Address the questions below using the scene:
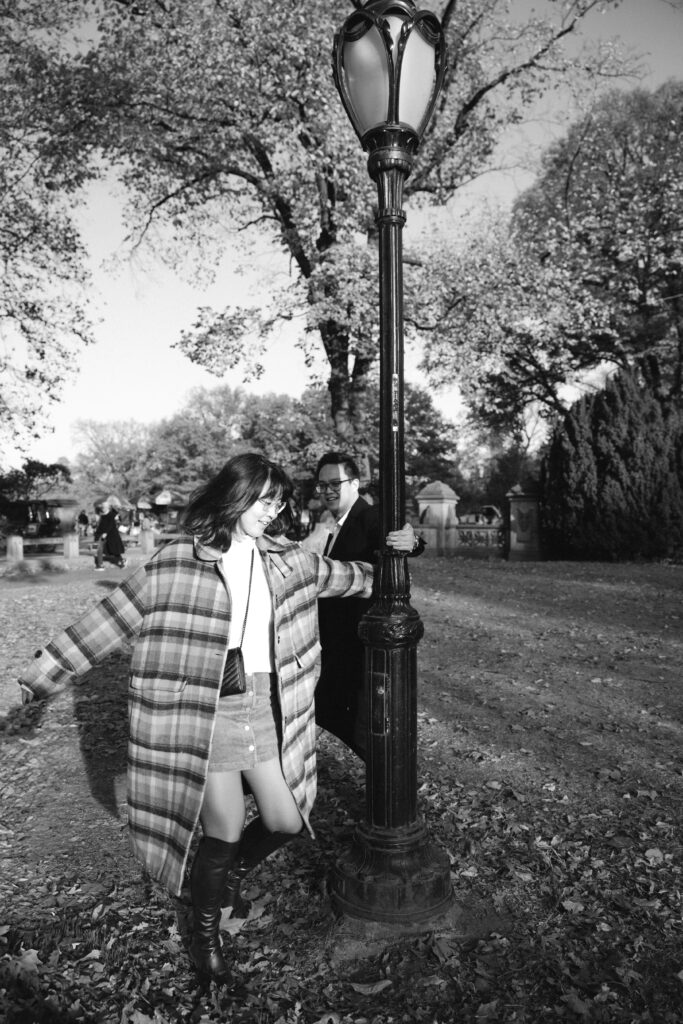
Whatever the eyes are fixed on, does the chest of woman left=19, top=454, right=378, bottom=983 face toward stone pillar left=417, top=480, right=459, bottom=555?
no

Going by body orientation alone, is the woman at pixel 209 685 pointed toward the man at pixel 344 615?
no

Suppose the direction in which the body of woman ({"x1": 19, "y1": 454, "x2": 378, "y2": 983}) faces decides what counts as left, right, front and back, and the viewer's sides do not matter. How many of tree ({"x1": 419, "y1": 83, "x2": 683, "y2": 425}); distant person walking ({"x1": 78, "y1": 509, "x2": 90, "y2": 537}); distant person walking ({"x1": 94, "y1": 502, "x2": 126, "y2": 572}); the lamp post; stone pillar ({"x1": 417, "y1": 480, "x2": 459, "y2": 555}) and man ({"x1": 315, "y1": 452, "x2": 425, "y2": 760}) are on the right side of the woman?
0

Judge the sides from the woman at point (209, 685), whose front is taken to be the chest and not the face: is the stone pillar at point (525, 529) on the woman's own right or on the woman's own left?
on the woman's own left

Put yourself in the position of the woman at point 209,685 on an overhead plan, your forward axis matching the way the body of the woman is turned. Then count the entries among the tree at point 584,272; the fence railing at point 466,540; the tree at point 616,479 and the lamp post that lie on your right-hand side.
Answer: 0

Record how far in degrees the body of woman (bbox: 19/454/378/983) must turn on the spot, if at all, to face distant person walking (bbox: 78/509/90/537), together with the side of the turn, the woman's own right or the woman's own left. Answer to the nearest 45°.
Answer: approximately 135° to the woman's own left

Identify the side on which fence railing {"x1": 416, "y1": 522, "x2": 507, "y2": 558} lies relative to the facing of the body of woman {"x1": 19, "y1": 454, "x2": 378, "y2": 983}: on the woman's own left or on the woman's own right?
on the woman's own left

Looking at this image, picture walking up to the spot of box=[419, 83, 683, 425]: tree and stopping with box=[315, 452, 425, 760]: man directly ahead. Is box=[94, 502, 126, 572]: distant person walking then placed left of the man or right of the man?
right

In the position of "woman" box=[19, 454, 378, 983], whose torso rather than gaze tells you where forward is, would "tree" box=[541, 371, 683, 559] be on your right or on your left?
on your left

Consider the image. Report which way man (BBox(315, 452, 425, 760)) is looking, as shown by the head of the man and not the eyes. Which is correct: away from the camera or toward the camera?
toward the camera

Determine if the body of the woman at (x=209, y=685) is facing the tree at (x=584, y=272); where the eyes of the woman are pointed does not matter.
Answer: no

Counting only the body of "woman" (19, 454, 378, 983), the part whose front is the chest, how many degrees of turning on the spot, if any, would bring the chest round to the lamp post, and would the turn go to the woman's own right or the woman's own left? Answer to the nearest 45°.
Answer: approximately 45° to the woman's own left

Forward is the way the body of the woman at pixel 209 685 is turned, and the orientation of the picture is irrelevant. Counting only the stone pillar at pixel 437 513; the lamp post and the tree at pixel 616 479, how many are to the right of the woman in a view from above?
0

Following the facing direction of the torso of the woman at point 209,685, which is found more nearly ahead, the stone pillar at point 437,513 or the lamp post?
the lamp post
